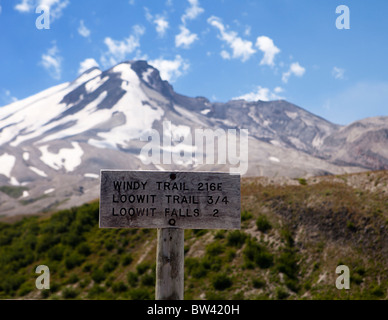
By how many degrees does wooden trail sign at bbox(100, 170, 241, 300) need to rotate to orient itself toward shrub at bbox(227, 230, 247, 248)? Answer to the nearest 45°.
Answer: approximately 180°

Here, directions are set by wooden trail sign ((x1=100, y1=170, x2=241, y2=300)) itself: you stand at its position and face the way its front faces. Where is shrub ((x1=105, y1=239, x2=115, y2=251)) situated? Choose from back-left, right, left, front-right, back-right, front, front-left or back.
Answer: back

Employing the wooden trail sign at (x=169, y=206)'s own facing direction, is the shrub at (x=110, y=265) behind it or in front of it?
behind

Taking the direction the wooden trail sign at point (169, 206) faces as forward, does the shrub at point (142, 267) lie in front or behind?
behind

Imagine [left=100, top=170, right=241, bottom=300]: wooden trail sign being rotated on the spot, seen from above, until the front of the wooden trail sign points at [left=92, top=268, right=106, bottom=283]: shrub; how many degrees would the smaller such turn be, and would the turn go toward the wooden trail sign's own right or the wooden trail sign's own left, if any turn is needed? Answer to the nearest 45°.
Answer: approximately 180°

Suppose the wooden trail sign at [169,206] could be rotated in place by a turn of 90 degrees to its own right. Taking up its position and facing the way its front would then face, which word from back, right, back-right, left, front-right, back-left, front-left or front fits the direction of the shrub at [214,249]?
right

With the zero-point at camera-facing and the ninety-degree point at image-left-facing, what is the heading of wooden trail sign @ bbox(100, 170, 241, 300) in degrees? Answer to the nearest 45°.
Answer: approximately 0°

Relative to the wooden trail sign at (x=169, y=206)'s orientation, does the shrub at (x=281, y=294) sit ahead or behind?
behind

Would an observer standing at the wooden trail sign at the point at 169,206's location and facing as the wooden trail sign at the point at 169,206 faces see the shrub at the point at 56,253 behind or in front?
behind

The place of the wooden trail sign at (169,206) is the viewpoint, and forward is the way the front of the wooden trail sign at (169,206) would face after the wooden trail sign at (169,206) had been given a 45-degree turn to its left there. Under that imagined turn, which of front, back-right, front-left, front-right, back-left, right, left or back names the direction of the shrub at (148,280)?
back-left

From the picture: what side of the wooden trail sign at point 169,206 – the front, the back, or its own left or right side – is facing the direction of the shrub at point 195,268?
back

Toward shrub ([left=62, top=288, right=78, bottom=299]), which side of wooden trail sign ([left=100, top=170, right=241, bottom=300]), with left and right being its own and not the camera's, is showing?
back

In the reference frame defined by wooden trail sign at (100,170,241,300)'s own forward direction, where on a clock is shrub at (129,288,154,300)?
The shrub is roughly at 6 o'clock from the wooden trail sign.
